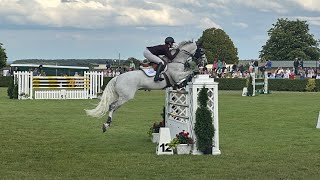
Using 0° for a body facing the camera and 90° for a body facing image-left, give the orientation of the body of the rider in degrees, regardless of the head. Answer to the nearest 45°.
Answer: approximately 270°

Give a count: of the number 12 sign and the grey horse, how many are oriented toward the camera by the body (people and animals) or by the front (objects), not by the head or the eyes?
1

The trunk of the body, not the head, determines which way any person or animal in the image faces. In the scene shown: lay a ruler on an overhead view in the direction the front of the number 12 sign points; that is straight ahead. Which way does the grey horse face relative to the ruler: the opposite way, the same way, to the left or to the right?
to the left

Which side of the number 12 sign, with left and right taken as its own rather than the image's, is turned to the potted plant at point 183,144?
left

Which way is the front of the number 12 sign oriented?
toward the camera

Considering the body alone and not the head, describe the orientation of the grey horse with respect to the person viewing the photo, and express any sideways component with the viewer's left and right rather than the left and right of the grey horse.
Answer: facing to the right of the viewer

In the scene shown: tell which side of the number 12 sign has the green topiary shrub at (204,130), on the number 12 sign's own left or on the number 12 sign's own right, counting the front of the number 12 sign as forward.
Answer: on the number 12 sign's own left

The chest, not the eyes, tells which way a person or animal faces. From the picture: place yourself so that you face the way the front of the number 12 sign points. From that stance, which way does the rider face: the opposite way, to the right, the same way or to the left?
to the left
